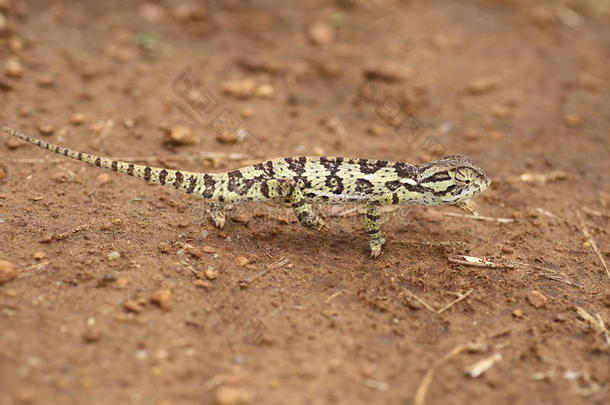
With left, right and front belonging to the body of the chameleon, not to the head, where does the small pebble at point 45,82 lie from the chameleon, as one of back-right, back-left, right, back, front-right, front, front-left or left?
back-left

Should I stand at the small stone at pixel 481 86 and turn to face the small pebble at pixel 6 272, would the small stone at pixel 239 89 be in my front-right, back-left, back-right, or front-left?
front-right

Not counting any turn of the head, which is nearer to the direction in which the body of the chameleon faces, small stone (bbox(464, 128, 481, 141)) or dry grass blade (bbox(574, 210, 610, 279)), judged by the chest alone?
the dry grass blade

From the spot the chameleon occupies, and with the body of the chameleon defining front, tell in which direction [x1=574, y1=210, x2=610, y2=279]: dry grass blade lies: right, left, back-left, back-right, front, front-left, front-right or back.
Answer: front

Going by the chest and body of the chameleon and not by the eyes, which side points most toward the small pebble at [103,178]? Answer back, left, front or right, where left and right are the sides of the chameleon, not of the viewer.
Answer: back

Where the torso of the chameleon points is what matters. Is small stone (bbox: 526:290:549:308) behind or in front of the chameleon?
in front

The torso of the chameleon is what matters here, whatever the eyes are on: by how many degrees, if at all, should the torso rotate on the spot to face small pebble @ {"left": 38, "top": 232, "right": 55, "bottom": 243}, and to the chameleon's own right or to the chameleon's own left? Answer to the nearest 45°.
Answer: approximately 180°

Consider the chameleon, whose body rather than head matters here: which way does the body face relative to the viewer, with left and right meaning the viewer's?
facing to the right of the viewer

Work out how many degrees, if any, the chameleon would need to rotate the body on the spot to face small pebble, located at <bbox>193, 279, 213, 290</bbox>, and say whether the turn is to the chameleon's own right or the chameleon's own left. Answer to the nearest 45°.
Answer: approximately 135° to the chameleon's own right

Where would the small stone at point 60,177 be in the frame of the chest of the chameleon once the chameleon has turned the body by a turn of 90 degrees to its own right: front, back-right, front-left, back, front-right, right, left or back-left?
right

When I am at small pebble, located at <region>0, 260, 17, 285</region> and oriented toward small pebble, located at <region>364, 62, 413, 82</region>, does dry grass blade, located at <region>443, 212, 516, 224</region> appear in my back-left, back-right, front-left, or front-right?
front-right

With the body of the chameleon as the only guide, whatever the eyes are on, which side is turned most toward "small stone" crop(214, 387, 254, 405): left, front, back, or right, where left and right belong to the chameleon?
right

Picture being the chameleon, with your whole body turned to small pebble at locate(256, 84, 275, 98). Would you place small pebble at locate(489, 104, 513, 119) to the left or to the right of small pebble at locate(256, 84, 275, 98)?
right

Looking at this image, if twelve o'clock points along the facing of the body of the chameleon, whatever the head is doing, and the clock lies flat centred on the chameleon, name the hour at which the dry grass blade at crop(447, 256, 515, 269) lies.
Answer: The dry grass blade is roughly at 1 o'clock from the chameleon.

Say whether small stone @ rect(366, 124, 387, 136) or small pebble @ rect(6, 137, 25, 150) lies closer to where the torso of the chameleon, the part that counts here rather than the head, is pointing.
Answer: the small stone

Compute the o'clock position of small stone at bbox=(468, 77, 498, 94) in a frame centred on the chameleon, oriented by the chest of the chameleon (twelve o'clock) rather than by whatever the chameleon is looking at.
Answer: The small stone is roughly at 10 o'clock from the chameleon.

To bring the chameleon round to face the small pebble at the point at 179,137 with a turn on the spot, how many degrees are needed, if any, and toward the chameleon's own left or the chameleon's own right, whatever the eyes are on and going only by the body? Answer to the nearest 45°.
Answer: approximately 135° to the chameleon's own left

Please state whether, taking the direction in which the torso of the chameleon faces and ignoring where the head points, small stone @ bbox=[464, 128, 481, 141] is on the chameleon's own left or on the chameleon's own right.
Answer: on the chameleon's own left
